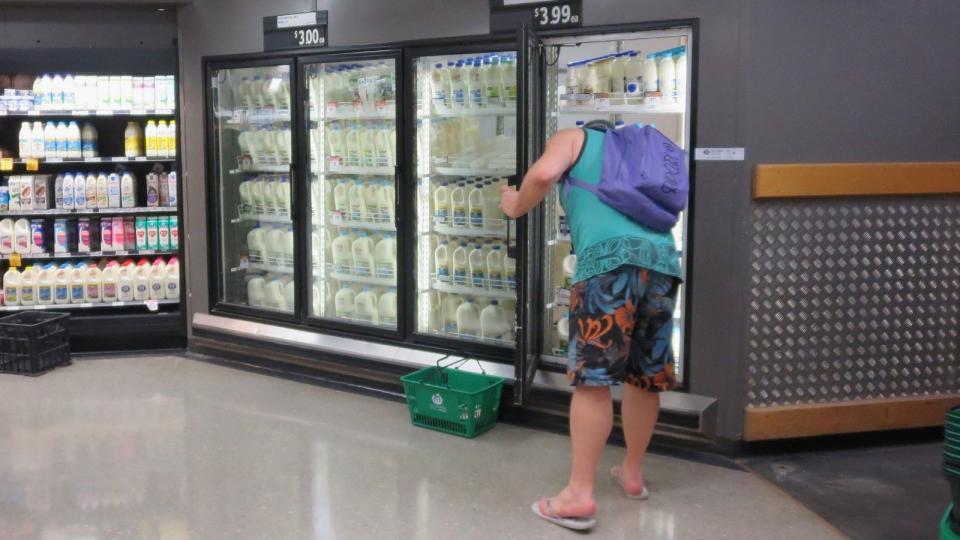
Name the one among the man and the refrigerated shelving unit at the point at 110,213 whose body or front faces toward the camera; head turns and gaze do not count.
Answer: the refrigerated shelving unit

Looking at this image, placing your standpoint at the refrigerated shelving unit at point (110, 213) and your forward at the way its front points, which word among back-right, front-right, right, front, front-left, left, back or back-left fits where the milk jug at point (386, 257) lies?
front-left

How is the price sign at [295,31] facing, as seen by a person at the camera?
facing the viewer and to the left of the viewer

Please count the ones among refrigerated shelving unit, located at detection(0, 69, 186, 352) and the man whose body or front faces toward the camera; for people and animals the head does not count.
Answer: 1

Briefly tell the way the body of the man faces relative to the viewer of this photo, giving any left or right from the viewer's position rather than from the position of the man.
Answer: facing away from the viewer and to the left of the viewer

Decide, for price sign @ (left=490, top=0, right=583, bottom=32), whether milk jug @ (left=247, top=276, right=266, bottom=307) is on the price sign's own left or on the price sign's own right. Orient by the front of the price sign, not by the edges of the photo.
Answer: on the price sign's own right

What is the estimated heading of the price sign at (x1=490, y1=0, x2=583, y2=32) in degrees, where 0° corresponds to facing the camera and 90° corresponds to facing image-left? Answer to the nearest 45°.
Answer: approximately 45°

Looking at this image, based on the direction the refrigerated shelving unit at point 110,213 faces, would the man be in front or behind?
in front

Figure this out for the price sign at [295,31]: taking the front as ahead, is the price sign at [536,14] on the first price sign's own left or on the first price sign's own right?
on the first price sign's own left

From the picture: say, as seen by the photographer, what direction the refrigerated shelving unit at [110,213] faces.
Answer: facing the viewer
